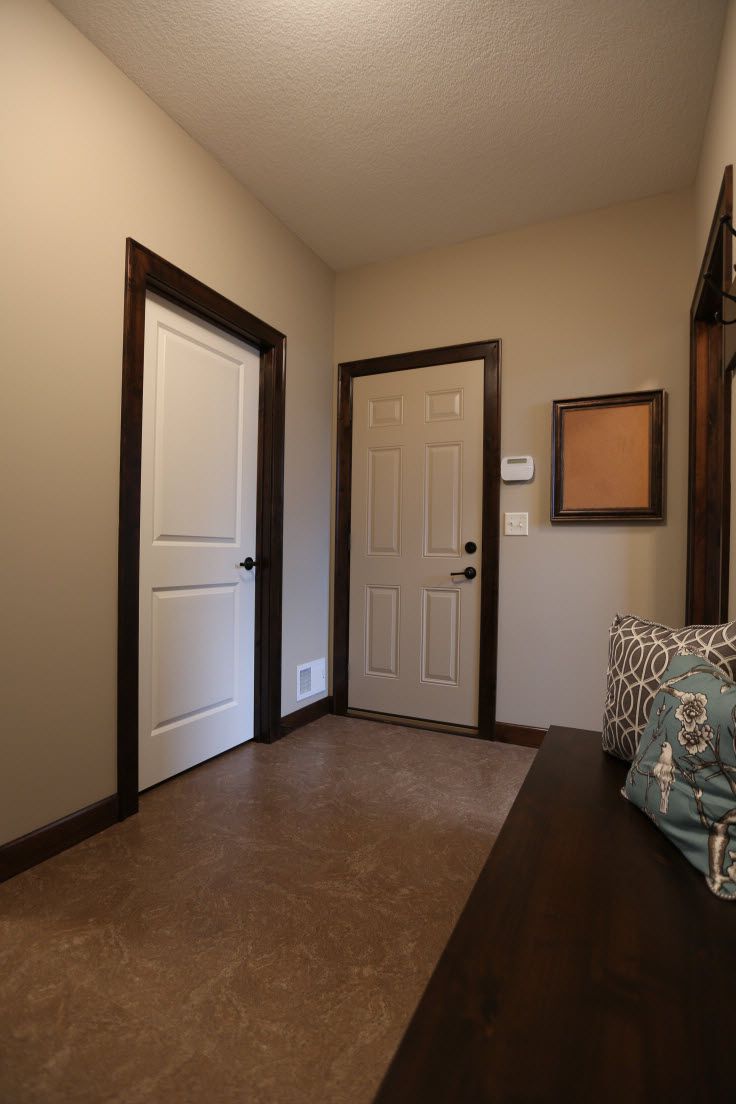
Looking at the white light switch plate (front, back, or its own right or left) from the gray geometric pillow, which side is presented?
front

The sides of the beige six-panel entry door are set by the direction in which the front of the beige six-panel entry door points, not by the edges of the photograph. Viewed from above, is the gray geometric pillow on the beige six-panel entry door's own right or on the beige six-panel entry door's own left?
on the beige six-panel entry door's own left

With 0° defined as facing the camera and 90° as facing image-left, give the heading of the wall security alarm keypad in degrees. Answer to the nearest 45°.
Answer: approximately 0°

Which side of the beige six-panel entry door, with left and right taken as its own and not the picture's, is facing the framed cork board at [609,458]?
left

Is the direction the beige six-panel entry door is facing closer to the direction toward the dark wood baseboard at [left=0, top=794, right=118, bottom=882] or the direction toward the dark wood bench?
the dark wood baseboard

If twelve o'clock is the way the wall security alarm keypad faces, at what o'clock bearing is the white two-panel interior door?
The white two-panel interior door is roughly at 2 o'clock from the wall security alarm keypad.

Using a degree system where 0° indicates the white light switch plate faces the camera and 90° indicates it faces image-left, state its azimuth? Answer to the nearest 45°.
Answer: approximately 0°

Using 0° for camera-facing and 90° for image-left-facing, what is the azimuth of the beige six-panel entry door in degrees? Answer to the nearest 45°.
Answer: approximately 45°

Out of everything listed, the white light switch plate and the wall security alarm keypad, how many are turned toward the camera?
2

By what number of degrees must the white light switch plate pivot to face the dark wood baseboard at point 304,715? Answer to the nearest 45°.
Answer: approximately 90° to its right
